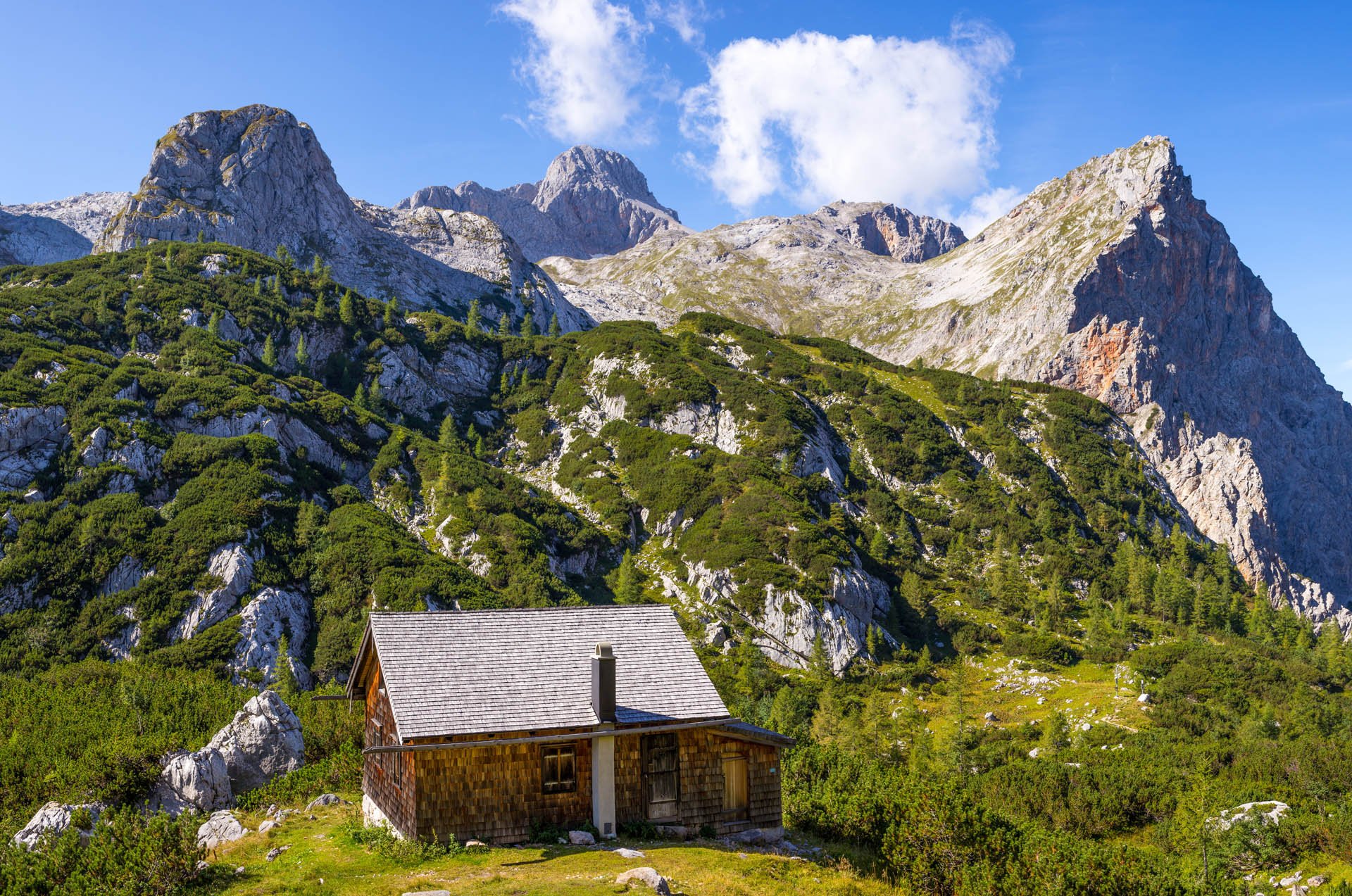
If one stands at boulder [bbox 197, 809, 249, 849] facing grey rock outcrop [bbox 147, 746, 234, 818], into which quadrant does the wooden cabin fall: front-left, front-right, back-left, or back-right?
back-right

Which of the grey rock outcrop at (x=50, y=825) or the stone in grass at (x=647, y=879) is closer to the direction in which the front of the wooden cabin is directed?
the stone in grass

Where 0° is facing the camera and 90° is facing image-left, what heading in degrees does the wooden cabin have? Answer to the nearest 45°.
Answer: approximately 0°

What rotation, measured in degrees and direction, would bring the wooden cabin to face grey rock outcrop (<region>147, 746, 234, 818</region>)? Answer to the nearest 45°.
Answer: approximately 135° to its right

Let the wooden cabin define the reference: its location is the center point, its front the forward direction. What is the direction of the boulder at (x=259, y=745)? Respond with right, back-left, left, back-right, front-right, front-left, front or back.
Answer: back-right

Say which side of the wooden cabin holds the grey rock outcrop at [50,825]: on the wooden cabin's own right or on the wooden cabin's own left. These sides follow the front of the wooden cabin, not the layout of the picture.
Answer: on the wooden cabin's own right

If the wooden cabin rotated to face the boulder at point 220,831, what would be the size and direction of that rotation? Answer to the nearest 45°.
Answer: approximately 90° to its right
